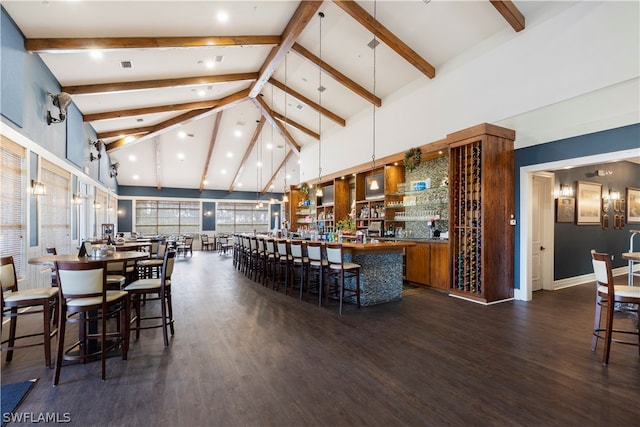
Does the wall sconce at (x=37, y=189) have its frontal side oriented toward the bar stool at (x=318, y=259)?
yes

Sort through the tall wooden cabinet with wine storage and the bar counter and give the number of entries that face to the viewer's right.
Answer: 0

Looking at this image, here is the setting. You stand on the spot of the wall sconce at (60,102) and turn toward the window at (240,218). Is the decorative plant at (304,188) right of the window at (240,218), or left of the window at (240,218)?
right

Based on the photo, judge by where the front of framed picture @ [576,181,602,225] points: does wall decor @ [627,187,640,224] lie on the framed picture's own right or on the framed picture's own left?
on the framed picture's own left

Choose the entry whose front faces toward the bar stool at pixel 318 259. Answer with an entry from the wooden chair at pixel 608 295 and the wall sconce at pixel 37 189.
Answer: the wall sconce

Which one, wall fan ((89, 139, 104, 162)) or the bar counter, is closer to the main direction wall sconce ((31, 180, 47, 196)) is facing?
the bar counter

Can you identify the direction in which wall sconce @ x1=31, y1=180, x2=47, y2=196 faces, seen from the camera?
facing the viewer and to the right of the viewer

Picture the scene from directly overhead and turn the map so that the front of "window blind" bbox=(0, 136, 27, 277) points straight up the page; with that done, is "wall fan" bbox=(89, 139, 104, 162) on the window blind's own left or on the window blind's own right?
on the window blind's own left

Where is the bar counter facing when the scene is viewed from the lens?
facing the viewer and to the left of the viewer

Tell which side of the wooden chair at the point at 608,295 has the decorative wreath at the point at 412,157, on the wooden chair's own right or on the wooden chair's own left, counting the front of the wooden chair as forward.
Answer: on the wooden chair's own left

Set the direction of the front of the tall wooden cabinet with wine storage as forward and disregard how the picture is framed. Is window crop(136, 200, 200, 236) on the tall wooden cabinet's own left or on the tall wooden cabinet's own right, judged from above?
on the tall wooden cabinet's own right

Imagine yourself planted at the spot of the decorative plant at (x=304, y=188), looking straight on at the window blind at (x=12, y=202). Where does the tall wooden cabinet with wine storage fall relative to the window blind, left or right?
left

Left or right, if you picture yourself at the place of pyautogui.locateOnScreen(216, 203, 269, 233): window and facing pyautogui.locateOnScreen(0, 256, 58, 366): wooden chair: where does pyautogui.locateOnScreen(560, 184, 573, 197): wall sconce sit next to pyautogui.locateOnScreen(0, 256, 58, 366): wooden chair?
left

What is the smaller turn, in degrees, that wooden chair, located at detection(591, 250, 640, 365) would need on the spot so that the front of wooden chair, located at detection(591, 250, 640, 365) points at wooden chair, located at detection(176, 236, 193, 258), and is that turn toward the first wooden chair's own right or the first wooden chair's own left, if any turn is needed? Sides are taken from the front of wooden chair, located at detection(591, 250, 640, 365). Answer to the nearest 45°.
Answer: approximately 135° to the first wooden chair's own left

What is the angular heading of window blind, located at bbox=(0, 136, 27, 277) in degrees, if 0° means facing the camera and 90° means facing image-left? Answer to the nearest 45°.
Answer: approximately 315°

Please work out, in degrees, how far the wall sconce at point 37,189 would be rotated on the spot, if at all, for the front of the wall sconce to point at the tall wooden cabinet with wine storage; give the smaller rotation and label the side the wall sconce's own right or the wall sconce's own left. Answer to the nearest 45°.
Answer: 0° — it already faces it

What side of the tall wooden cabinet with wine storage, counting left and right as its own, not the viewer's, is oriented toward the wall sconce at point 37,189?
front
